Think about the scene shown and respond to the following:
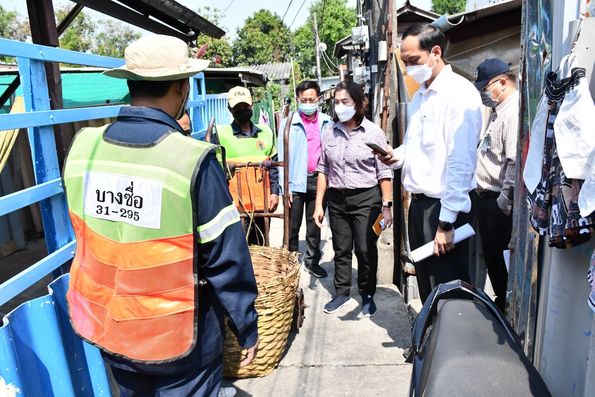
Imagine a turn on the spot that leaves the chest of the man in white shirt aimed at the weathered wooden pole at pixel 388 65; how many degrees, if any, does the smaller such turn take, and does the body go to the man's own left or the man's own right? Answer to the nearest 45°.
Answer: approximately 135° to the man's own right

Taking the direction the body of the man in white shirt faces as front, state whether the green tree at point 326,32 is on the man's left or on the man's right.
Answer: on the man's right

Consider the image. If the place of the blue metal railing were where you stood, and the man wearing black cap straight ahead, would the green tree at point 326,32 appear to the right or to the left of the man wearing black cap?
left

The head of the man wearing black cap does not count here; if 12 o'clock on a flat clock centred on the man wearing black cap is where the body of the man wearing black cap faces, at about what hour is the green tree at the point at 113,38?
The green tree is roughly at 3 o'clock from the man wearing black cap.

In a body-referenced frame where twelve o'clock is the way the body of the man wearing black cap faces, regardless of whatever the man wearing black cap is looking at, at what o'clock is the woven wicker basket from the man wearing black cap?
The woven wicker basket is roughly at 12 o'clock from the man wearing black cap.

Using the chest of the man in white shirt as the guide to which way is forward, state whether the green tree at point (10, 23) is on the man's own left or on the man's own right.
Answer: on the man's own right

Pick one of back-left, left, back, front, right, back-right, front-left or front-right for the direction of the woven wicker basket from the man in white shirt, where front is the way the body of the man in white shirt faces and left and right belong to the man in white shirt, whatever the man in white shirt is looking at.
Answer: front-right

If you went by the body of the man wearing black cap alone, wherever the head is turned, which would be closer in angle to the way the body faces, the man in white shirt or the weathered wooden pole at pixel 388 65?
the man in white shirt

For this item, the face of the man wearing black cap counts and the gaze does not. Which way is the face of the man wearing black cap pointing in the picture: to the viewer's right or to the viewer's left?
to the viewer's left

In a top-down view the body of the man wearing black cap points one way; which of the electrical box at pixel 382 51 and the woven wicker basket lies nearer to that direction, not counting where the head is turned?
the woven wicker basket

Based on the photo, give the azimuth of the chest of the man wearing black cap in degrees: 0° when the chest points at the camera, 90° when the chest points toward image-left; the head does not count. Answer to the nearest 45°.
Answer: approximately 45°

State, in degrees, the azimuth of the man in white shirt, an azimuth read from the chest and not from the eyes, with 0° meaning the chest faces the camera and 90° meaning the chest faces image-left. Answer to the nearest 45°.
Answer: approximately 45°

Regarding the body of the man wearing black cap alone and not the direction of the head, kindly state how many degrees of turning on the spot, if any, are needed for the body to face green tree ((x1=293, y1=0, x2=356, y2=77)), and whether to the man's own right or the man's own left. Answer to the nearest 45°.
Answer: approximately 135° to the man's own right
